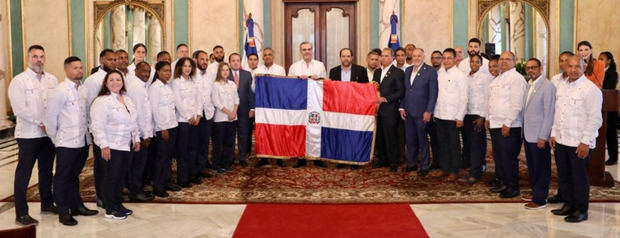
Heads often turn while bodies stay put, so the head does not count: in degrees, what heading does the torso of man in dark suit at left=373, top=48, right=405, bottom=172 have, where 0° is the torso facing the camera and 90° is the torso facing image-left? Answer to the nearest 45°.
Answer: approximately 45°

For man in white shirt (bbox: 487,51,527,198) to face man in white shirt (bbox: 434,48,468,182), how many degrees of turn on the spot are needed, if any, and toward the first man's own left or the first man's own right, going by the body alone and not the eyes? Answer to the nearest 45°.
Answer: approximately 90° to the first man's own right

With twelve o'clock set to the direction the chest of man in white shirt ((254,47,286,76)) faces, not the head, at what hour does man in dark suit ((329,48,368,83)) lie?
The man in dark suit is roughly at 10 o'clock from the man in white shirt.

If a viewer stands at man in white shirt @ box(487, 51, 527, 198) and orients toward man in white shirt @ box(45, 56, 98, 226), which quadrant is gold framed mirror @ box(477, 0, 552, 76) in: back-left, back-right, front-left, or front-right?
back-right

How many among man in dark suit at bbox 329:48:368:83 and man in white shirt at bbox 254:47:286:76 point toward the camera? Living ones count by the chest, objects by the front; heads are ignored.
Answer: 2

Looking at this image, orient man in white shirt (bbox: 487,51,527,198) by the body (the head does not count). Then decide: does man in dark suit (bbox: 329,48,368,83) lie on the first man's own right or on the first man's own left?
on the first man's own right
